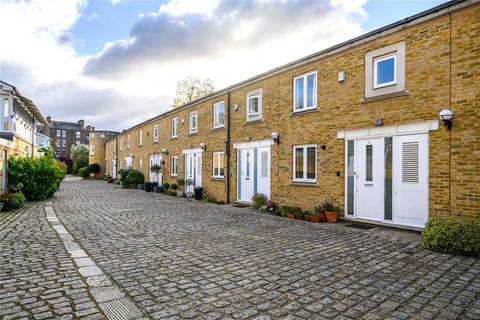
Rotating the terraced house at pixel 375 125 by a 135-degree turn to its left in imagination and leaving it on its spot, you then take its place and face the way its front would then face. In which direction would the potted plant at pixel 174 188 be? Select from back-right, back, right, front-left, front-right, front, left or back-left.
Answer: back-left

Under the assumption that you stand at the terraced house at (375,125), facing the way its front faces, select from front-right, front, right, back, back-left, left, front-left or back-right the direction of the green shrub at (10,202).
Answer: front-right

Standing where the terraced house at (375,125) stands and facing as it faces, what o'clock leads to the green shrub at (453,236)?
The green shrub is roughly at 10 o'clock from the terraced house.

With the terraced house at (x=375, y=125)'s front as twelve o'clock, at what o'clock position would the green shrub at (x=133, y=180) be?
The green shrub is roughly at 3 o'clock from the terraced house.

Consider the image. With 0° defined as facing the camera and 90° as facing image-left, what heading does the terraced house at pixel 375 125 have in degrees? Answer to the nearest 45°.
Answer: approximately 45°

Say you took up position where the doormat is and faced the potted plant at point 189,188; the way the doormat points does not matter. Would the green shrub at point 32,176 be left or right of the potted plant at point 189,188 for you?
left

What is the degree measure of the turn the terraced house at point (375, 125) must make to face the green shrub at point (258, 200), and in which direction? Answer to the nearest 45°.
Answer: approximately 90° to its right

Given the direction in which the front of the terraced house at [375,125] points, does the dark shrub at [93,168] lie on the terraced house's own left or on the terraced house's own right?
on the terraced house's own right

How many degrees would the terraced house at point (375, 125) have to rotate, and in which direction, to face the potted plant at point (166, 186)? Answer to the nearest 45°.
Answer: approximately 90° to its right

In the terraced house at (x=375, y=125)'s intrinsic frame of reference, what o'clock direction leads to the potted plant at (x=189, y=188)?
The potted plant is roughly at 3 o'clock from the terraced house.
